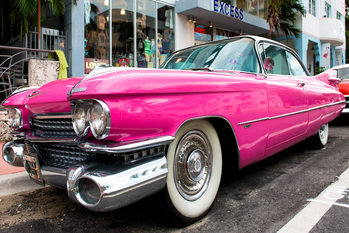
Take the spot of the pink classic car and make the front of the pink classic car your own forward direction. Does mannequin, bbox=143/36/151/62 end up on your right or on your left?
on your right

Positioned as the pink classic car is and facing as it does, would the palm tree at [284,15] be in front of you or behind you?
behind

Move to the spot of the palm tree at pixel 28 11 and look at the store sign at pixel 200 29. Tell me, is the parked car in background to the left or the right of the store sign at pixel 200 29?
right

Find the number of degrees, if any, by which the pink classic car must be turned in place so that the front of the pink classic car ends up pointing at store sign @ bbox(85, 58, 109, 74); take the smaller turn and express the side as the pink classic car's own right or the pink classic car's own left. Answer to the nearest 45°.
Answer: approximately 135° to the pink classic car's own right

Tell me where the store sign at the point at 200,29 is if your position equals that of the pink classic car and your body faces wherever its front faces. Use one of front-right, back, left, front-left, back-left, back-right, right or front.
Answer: back-right

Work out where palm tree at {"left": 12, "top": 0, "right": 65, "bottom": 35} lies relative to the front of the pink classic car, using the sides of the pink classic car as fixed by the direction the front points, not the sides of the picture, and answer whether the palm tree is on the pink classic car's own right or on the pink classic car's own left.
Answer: on the pink classic car's own right

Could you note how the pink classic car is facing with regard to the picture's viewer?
facing the viewer and to the left of the viewer

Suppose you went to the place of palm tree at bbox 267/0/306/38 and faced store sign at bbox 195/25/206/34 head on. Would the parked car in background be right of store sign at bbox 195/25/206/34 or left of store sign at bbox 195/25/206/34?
left

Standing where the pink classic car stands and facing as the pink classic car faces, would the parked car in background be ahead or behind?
behind

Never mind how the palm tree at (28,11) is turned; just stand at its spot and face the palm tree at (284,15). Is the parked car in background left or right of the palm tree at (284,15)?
right
